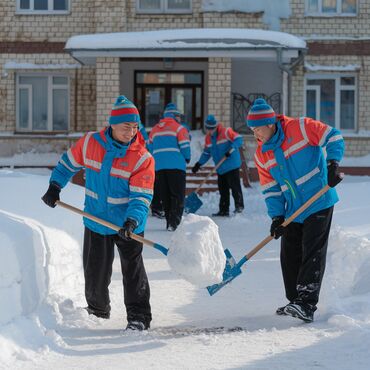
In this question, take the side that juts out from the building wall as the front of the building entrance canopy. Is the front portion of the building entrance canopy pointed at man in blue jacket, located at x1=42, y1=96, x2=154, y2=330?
yes

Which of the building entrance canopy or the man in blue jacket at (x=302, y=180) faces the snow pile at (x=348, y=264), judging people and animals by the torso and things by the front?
the building entrance canopy

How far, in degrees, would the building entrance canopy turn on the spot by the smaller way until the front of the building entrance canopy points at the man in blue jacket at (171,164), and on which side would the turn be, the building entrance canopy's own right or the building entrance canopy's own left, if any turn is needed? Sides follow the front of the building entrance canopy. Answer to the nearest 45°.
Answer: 0° — it already faces them

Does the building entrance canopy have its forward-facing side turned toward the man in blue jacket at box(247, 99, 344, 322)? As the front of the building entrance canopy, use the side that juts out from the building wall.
yes

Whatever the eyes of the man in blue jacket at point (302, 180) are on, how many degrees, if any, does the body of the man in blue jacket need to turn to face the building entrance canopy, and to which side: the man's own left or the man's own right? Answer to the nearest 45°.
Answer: approximately 135° to the man's own right

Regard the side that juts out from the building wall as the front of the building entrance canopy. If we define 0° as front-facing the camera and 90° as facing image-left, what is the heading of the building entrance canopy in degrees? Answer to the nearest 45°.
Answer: approximately 0°

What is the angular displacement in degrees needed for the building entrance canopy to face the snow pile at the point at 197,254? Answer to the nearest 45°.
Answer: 0° — it already faces it

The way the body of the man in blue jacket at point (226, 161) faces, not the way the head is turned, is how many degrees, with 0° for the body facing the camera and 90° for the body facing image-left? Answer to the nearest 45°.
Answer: approximately 45°

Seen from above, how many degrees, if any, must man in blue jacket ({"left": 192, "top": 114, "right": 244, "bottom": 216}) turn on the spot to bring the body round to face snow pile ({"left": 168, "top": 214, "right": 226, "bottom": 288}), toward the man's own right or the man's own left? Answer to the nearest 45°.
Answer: approximately 45° to the man's own left

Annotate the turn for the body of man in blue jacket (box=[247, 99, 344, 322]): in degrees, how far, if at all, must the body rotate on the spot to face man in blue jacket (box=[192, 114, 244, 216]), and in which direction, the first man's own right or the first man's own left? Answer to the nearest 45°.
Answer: approximately 135° to the first man's own right
